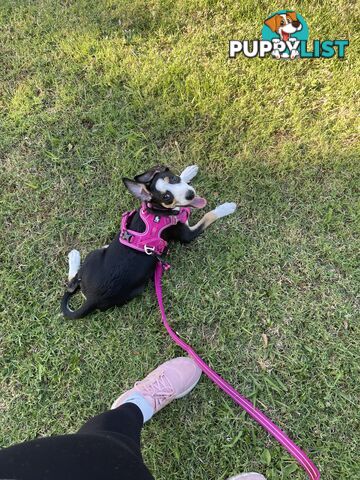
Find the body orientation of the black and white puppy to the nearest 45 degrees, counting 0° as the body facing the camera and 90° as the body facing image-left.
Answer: approximately 225°
